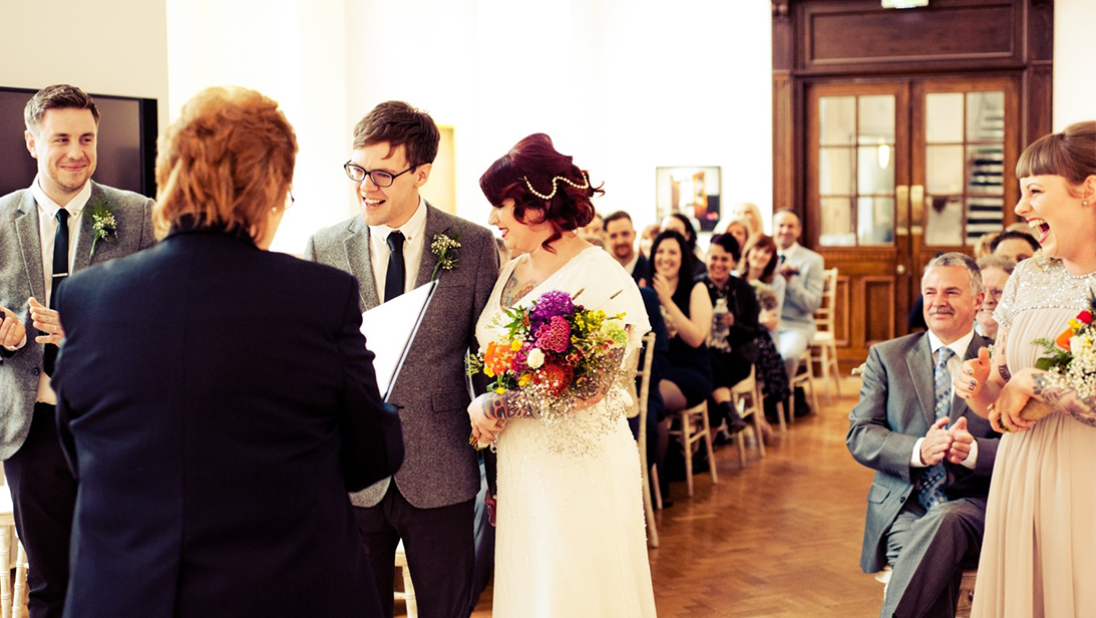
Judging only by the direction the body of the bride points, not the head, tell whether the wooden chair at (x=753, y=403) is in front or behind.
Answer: behind

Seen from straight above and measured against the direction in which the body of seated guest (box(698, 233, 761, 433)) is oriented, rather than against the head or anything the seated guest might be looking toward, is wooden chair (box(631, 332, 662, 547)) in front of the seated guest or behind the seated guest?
in front

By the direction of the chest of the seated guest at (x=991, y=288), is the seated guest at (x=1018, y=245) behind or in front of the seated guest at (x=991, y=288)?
behind

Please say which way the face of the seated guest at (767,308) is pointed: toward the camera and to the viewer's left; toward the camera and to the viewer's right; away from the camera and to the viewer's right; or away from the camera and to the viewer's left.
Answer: toward the camera and to the viewer's left

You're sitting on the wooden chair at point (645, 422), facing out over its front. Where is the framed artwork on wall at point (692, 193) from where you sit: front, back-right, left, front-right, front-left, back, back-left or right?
back-right

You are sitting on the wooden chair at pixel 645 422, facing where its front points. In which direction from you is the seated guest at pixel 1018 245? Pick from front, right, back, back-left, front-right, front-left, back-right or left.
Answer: back-left

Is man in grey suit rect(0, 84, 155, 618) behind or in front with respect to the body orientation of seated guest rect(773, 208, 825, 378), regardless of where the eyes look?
in front

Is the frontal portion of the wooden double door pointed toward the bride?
yes

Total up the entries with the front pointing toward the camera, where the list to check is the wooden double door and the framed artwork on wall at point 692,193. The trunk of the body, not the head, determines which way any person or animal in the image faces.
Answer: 2

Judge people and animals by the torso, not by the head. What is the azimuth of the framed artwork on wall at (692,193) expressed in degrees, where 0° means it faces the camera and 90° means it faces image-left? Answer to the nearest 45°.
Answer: approximately 0°

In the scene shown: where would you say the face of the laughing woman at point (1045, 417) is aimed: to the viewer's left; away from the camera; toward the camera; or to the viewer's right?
to the viewer's left
